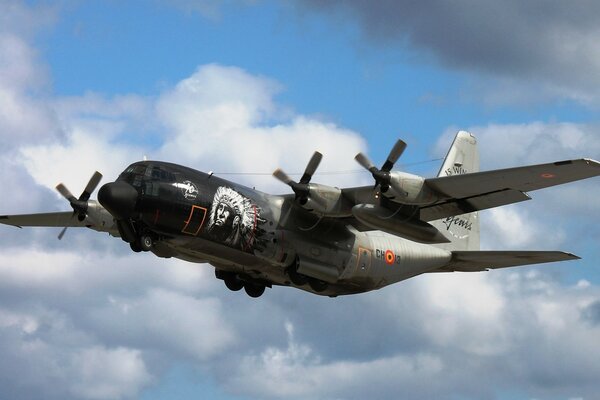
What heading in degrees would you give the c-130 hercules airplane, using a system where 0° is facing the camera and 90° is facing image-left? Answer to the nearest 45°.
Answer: approximately 45°
